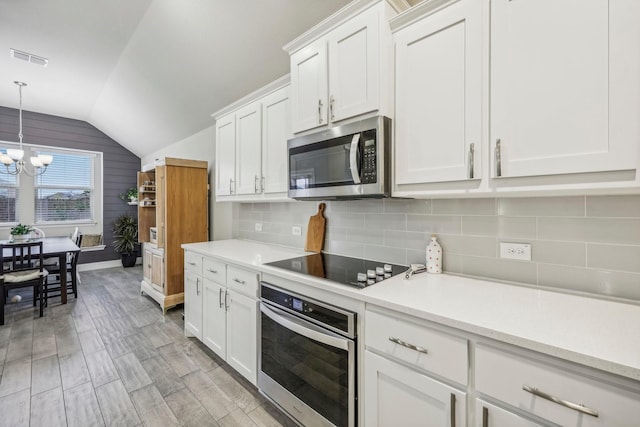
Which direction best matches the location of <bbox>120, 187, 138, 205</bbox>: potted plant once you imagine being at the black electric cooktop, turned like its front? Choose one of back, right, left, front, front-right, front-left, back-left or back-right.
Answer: right

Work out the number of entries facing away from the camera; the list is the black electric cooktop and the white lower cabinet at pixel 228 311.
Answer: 0

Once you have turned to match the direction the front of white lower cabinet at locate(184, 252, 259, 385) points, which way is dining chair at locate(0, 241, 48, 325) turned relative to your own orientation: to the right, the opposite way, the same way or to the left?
to the right

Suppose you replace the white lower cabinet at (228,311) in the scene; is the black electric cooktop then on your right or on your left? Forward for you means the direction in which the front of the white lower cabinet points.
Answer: on your left

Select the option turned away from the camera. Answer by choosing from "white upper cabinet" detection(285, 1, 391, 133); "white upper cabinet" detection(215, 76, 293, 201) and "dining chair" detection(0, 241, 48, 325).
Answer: the dining chair

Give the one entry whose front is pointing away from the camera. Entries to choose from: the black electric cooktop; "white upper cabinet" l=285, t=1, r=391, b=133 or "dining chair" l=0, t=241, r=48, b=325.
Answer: the dining chair

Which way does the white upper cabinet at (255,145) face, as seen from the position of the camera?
facing the viewer and to the left of the viewer

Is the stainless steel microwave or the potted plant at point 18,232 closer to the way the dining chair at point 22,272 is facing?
the potted plant

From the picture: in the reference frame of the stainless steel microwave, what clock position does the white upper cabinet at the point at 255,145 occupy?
The white upper cabinet is roughly at 3 o'clock from the stainless steel microwave.

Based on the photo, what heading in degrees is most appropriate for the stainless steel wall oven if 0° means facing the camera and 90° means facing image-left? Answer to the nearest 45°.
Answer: approximately 45°

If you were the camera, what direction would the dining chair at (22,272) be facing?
facing away from the viewer
